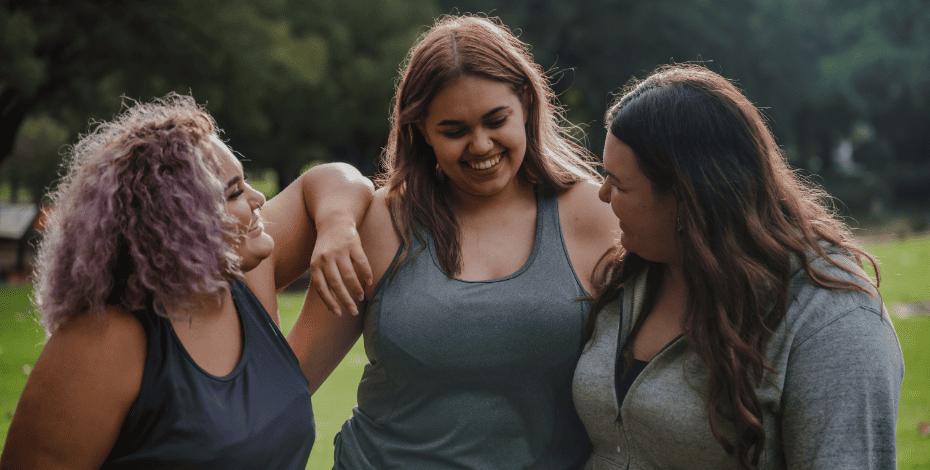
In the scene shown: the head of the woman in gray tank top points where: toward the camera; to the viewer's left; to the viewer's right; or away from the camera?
toward the camera

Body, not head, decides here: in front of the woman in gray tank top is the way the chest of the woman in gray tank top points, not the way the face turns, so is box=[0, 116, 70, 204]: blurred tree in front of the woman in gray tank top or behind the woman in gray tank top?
behind

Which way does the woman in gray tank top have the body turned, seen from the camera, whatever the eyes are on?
toward the camera

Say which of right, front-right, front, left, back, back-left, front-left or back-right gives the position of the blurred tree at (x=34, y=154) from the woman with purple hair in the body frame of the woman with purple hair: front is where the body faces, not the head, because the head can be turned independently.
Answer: back-left

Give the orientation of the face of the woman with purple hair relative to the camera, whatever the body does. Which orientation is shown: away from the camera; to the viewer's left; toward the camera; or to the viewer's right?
to the viewer's right

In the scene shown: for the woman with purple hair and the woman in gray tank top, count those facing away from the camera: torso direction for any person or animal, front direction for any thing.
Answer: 0

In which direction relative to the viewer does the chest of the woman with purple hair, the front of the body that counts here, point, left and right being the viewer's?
facing the viewer and to the right of the viewer

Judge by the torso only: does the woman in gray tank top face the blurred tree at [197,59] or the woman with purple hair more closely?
the woman with purple hair

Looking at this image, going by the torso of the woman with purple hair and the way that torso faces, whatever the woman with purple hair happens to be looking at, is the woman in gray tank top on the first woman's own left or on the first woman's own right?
on the first woman's own left

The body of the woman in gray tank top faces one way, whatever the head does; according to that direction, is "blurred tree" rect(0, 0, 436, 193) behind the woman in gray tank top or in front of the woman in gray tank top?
behind

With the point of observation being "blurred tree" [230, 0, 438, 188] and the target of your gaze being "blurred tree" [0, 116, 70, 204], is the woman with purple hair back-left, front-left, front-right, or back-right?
back-left

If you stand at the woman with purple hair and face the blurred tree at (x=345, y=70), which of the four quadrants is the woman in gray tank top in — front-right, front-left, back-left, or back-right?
front-right

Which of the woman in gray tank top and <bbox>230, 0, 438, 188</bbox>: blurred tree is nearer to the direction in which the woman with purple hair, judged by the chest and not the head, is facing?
the woman in gray tank top
